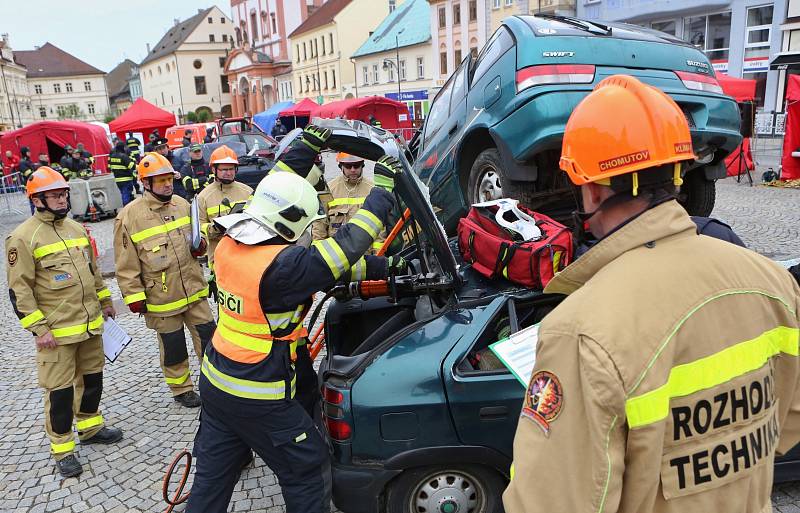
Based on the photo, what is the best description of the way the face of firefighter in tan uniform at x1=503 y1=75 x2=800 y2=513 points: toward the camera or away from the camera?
away from the camera

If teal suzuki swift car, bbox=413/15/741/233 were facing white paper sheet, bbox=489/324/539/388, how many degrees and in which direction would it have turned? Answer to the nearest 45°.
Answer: approximately 135° to its left

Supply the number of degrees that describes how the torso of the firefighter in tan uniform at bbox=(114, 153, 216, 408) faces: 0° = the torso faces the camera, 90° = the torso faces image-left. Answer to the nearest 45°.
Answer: approximately 315°

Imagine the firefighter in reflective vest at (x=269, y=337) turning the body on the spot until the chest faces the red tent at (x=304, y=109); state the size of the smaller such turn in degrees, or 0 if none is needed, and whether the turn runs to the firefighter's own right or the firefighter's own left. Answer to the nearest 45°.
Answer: approximately 45° to the firefighter's own left

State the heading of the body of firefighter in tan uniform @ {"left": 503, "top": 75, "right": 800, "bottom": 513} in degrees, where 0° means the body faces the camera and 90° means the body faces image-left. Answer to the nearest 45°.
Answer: approximately 135°

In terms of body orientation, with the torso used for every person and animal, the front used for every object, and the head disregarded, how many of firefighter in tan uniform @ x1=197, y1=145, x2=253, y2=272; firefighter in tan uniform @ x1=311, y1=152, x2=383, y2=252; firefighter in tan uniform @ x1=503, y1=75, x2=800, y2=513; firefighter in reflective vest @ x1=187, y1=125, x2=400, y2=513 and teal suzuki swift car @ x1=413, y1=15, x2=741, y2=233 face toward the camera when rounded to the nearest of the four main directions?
2

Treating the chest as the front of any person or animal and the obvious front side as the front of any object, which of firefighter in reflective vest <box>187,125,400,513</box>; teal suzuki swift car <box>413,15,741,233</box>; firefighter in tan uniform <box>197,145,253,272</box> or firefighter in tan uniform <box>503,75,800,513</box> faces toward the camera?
firefighter in tan uniform <box>197,145,253,272</box>

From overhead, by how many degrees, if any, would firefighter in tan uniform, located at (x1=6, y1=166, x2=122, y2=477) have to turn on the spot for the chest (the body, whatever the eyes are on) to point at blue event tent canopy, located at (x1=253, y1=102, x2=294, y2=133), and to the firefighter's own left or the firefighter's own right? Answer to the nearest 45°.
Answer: approximately 135° to the firefighter's own left

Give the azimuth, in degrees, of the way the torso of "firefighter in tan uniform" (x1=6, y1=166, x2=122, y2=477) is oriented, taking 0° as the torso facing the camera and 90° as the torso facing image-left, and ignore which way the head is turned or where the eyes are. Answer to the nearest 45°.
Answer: approximately 315°

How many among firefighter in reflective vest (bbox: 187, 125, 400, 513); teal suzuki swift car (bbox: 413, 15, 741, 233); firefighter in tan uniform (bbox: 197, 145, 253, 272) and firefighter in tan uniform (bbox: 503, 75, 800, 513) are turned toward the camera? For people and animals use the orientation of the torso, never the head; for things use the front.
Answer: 1

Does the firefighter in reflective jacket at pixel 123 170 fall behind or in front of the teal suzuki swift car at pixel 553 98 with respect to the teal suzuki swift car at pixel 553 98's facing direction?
in front

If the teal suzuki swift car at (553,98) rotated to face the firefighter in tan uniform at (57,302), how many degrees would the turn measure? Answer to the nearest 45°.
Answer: approximately 90° to its left
